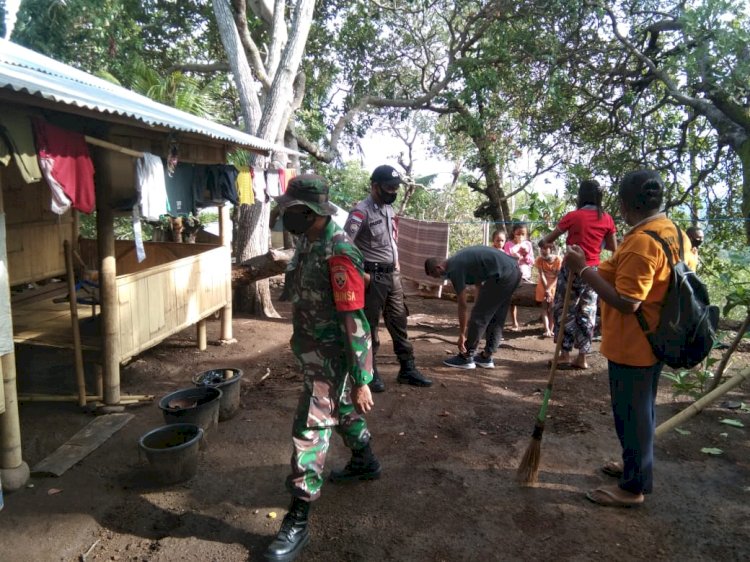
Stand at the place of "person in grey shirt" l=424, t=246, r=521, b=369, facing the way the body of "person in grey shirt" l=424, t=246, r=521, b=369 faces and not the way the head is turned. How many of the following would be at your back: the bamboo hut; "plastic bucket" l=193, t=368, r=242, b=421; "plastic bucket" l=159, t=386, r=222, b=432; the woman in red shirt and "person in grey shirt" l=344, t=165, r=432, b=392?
1

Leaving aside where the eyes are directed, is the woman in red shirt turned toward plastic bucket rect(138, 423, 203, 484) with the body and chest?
no

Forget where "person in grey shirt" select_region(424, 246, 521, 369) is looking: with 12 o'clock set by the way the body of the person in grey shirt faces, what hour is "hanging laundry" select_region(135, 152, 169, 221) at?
The hanging laundry is roughly at 11 o'clock from the person in grey shirt.

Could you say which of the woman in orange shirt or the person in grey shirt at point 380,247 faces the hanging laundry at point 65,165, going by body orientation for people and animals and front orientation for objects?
the woman in orange shirt

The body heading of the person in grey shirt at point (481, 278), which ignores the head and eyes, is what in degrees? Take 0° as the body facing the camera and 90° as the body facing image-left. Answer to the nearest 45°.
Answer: approximately 90°

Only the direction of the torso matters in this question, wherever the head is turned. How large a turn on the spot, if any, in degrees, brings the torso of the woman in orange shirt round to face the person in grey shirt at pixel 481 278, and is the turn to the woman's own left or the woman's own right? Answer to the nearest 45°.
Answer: approximately 45° to the woman's own right

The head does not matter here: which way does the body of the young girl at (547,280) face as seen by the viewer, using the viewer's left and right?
facing the viewer

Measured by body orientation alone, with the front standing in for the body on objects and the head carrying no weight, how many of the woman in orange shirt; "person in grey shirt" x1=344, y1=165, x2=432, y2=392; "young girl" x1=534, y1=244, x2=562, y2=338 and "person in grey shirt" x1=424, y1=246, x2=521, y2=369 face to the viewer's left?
2

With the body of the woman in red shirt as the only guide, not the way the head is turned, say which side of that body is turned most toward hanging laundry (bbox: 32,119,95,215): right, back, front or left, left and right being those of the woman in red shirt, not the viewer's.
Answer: left

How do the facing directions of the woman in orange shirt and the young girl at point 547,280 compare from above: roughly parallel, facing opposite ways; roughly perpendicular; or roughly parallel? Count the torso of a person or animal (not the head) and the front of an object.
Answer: roughly perpendicular

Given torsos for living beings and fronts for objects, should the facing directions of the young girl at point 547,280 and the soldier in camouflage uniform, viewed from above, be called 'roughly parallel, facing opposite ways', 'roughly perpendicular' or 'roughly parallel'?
roughly parallel

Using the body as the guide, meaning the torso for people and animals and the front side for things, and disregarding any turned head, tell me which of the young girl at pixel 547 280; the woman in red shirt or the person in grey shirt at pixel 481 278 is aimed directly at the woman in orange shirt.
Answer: the young girl

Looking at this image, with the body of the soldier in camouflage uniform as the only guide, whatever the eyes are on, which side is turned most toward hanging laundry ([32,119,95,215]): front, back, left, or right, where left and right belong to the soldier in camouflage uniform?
right

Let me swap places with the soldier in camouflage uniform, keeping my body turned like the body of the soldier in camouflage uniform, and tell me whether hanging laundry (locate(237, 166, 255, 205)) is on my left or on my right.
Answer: on my right

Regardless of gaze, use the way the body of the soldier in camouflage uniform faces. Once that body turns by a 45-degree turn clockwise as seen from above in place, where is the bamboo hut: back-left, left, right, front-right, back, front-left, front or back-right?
front-right

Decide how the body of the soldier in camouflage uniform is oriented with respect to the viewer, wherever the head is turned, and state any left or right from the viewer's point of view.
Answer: facing the viewer and to the left of the viewer

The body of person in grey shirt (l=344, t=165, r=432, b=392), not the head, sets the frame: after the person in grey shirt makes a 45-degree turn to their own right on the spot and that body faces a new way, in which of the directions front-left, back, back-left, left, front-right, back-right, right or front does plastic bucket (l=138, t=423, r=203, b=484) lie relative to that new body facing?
front-right

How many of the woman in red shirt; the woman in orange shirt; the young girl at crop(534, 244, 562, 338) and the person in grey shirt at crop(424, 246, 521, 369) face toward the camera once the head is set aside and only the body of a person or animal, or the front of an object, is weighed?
1

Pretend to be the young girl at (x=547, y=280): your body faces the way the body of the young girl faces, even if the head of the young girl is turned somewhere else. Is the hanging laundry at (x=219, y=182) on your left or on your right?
on your right

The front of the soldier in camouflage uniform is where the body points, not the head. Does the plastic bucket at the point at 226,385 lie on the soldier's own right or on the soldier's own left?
on the soldier's own right
